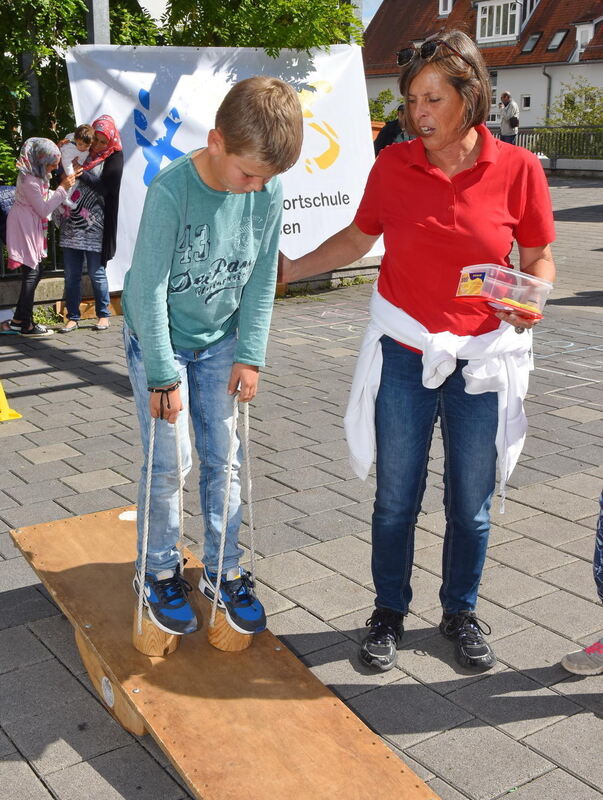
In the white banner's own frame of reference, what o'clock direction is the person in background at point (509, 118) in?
The person in background is roughly at 7 o'clock from the white banner.

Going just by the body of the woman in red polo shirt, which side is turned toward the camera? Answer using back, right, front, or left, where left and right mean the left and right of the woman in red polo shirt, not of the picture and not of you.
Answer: front

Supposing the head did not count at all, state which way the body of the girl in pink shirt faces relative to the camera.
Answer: to the viewer's right

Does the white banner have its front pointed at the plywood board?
yes

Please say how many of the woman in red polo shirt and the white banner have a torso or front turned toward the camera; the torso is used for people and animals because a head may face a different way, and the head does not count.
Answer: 2

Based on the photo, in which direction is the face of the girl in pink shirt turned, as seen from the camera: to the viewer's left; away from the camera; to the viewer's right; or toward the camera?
to the viewer's right

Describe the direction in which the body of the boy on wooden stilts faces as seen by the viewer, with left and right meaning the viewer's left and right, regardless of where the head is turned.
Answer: facing the viewer and to the right of the viewer

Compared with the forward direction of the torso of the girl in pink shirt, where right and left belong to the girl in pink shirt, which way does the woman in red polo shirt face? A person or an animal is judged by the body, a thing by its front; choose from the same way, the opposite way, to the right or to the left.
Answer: to the right

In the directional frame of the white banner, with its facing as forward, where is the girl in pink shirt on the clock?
The girl in pink shirt is roughly at 2 o'clock from the white banner.
